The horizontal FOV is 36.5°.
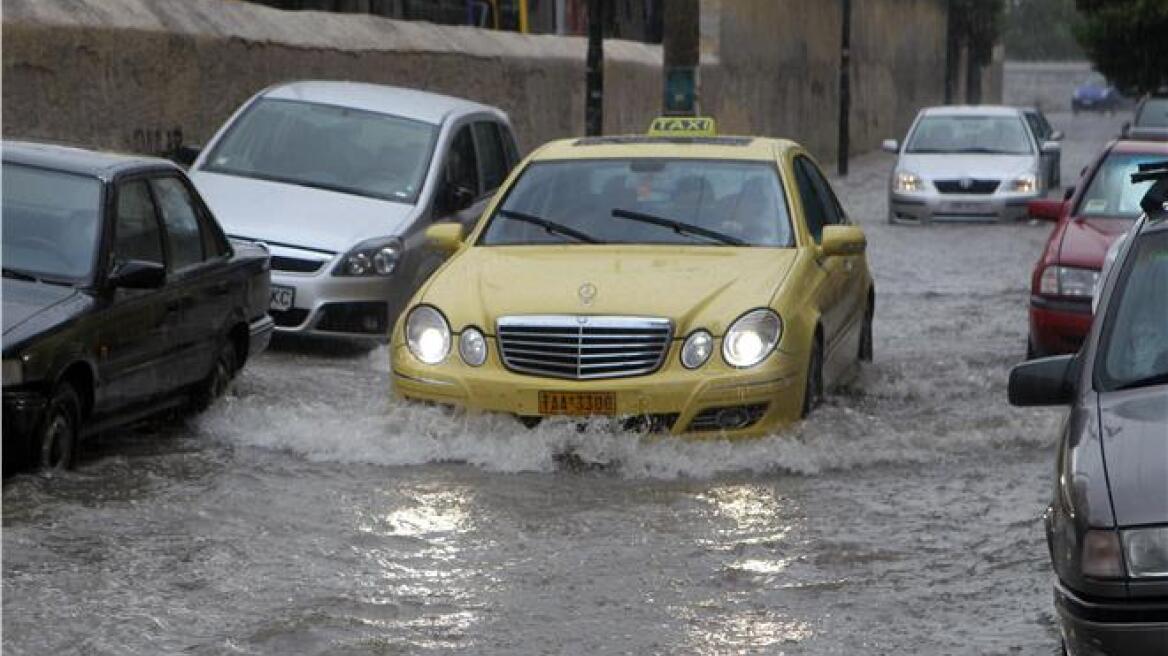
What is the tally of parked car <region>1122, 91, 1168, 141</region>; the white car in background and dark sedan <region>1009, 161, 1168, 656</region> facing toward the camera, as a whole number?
3

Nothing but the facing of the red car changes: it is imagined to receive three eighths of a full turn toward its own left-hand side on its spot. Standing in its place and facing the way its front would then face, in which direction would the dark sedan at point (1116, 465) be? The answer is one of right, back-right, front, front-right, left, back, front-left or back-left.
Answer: back-right

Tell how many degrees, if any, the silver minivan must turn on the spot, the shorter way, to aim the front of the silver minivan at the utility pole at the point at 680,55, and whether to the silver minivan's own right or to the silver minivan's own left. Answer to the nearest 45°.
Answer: approximately 180°

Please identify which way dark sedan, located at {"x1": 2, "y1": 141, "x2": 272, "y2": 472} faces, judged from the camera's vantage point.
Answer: facing the viewer and to the left of the viewer

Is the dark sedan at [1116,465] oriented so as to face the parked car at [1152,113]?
no

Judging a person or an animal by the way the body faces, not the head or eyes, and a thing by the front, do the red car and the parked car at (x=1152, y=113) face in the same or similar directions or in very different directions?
same or similar directions

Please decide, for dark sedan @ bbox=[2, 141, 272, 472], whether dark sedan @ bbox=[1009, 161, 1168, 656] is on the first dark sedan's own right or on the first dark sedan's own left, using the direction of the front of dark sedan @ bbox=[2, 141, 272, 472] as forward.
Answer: on the first dark sedan's own left

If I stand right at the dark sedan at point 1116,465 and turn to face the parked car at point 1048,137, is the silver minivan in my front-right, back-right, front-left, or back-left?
front-left

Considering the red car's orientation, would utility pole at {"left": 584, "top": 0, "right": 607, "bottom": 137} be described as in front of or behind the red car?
behind

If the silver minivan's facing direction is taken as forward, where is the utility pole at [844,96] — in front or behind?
behind

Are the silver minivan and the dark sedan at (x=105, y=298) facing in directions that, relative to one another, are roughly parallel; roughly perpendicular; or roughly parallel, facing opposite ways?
roughly parallel

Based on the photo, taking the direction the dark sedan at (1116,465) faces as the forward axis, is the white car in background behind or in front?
behind

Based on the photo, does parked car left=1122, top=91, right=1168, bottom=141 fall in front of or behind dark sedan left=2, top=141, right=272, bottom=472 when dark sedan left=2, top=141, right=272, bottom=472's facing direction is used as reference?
behind

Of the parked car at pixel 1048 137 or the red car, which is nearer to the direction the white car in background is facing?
the red car

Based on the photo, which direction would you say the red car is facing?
toward the camera

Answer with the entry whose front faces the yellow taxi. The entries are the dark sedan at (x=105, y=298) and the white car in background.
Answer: the white car in background

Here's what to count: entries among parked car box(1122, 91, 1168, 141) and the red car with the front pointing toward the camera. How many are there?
2

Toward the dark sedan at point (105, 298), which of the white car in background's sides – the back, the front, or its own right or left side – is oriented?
front

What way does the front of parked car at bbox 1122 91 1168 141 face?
toward the camera
